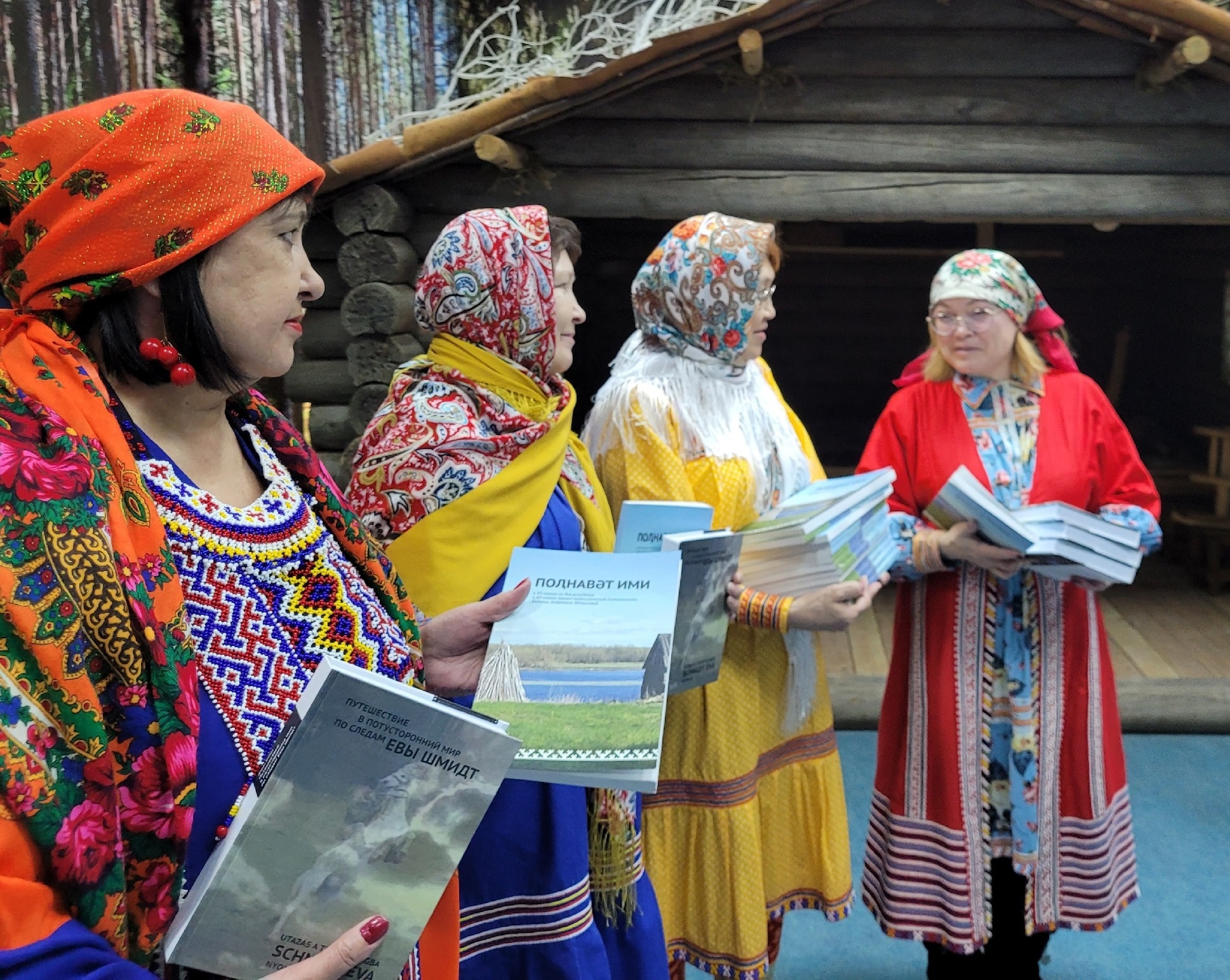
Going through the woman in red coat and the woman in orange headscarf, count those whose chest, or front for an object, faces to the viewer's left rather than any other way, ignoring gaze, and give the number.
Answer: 0

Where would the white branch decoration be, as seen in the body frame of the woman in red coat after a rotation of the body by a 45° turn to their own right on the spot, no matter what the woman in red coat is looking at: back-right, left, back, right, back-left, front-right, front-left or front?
right

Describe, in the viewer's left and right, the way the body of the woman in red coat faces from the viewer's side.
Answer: facing the viewer

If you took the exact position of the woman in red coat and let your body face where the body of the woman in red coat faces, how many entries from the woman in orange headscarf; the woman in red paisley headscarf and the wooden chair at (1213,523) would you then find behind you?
1

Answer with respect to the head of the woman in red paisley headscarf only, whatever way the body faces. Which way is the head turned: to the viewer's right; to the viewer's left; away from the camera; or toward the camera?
to the viewer's right

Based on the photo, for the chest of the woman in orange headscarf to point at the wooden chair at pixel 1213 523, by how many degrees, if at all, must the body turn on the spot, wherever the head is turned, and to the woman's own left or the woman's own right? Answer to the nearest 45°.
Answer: approximately 90° to the woman's own left

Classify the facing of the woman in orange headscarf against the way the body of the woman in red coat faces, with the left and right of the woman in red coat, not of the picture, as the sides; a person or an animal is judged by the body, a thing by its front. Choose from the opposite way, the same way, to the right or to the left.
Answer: to the left

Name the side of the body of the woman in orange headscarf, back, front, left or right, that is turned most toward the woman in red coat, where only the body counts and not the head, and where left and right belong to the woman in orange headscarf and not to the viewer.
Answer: left

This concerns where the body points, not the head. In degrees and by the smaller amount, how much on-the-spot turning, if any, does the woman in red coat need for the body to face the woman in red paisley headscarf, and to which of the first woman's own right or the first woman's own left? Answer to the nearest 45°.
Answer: approximately 45° to the first woman's own right

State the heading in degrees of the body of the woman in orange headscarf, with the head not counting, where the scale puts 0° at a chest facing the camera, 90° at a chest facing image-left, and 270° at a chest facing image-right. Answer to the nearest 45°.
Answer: approximately 315°

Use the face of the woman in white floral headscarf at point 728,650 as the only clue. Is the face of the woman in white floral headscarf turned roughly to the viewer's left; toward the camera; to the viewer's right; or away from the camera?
to the viewer's right

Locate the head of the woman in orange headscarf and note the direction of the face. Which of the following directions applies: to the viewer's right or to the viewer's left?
to the viewer's right
